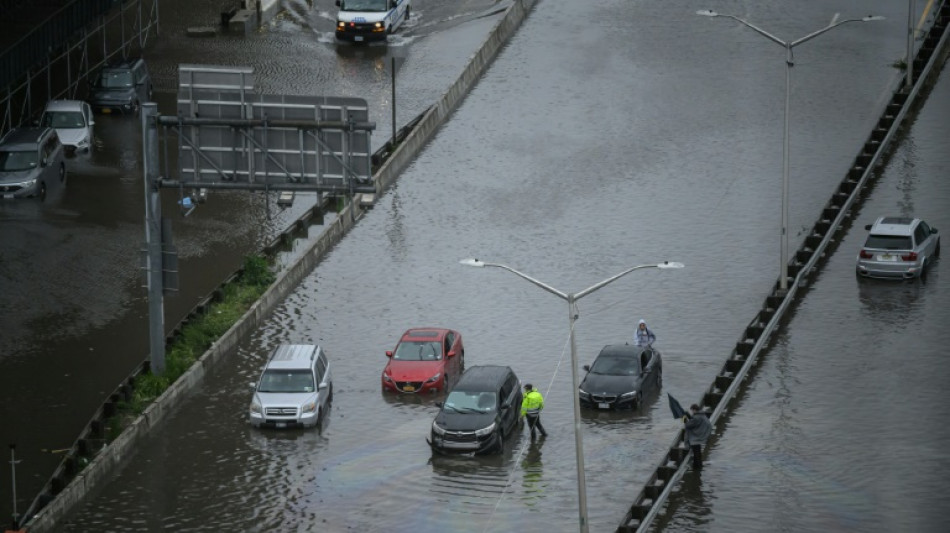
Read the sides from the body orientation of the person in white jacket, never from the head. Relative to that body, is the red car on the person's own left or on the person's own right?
on the person's own right

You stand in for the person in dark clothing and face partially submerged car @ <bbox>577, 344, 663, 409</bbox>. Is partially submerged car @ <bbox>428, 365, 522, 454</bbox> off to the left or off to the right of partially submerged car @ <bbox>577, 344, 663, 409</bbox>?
left

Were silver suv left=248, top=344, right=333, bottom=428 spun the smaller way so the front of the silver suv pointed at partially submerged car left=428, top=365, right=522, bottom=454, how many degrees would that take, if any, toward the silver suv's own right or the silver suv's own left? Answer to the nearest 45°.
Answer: approximately 45° to the silver suv's own left

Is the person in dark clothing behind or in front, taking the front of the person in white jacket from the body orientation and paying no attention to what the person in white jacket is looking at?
in front

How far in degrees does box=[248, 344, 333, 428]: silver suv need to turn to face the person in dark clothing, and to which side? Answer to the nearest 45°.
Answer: approximately 45° to its left

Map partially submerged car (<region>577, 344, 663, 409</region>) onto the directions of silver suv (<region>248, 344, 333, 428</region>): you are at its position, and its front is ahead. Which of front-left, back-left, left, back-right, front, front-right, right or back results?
left

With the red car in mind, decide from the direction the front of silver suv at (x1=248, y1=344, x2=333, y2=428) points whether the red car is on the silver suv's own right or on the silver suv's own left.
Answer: on the silver suv's own left

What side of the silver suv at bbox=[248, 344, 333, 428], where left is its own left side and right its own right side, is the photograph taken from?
front
